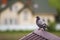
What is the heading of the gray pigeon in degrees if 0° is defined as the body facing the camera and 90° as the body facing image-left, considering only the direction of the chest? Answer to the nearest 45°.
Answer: approximately 90°

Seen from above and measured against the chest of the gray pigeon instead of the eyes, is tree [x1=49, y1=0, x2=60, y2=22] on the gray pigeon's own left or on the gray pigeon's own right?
on the gray pigeon's own right

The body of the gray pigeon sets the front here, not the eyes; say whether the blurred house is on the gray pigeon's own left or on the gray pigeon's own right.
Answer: on the gray pigeon's own right
